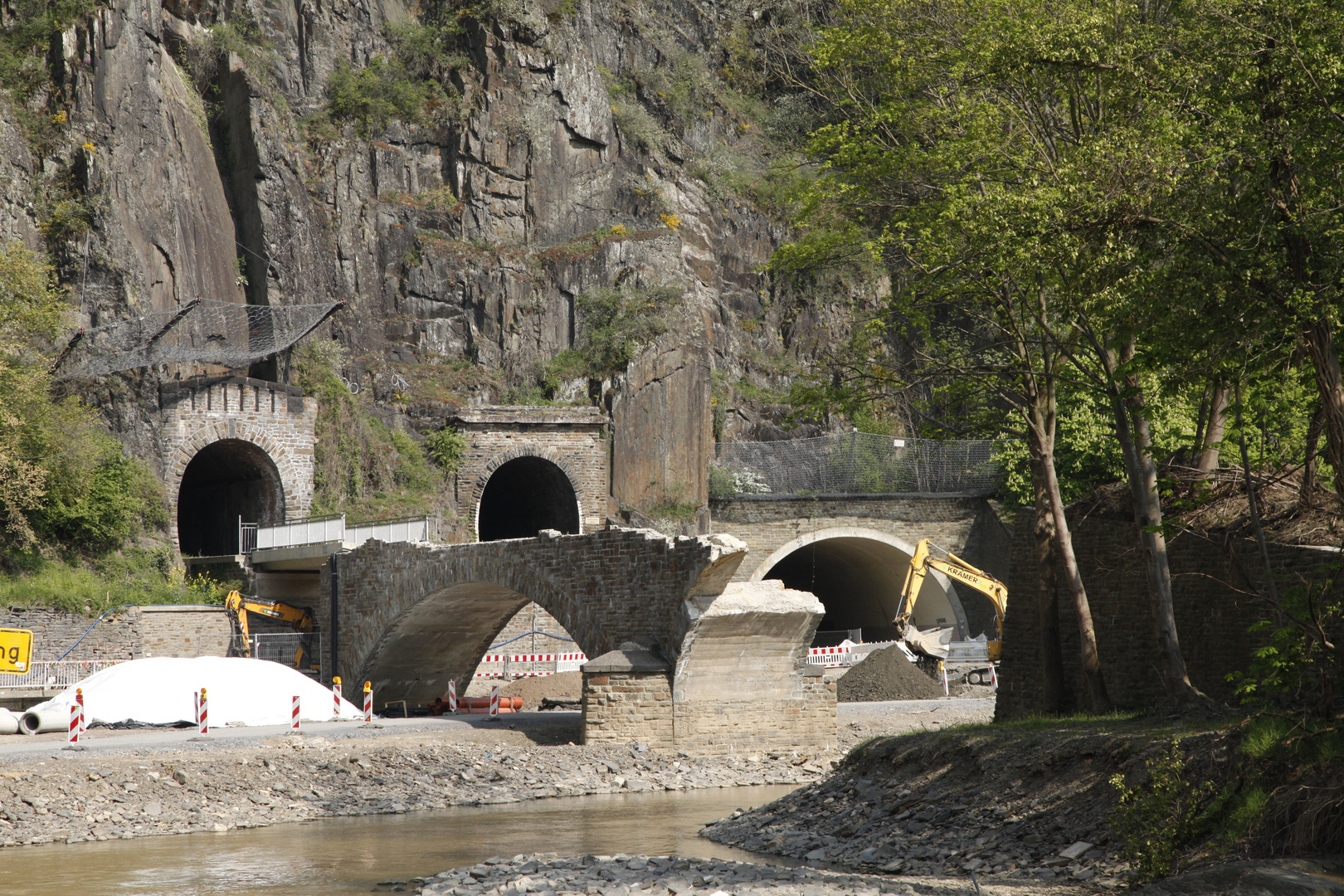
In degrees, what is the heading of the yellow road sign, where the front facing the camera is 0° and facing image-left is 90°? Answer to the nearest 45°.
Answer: approximately 0°

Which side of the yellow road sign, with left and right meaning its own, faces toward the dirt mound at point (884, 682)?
left

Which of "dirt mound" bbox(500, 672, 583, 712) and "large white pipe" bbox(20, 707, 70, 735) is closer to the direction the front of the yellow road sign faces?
the large white pipe

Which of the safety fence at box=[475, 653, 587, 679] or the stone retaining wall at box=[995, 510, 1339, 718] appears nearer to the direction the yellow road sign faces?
the stone retaining wall

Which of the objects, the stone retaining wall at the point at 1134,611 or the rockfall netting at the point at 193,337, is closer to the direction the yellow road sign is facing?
the stone retaining wall

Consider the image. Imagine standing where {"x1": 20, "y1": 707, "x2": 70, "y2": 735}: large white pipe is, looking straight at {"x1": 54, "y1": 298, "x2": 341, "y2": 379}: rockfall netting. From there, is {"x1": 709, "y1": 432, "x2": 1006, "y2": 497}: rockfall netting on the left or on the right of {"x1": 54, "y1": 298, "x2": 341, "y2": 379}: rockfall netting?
right
